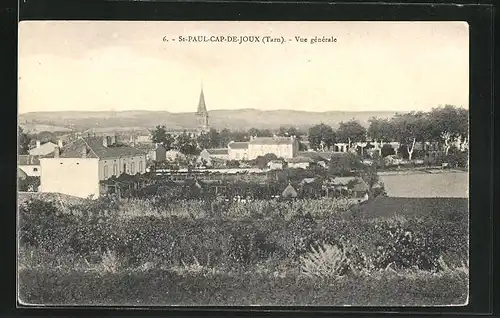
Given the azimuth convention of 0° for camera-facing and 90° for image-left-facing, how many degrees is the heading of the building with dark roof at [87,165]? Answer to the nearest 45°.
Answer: approximately 315°

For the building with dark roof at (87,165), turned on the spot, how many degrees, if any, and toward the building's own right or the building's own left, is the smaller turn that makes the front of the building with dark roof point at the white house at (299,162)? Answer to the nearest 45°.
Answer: approximately 45° to the building's own left

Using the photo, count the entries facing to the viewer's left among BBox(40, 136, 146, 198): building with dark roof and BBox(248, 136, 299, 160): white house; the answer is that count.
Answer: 0

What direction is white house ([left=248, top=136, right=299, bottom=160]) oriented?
toward the camera
